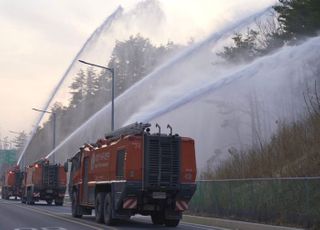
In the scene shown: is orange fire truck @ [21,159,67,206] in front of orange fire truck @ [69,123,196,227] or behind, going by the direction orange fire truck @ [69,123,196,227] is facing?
in front

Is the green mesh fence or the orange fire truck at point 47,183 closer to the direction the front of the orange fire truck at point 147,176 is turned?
the orange fire truck

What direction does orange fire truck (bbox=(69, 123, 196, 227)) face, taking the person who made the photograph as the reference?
facing away from the viewer and to the left of the viewer

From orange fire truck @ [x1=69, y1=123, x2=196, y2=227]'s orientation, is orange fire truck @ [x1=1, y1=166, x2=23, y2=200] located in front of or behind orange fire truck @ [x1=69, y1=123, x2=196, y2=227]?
in front

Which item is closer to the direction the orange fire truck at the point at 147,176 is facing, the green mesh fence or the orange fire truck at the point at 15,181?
the orange fire truck
